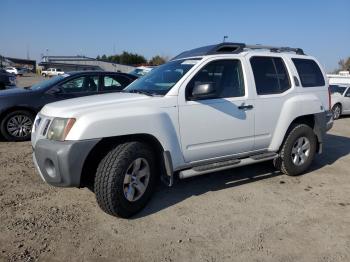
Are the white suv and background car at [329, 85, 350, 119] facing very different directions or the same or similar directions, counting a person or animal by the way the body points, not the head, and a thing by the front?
same or similar directions

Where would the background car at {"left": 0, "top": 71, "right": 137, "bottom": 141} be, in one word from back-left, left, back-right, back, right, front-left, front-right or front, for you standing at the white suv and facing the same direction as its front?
right

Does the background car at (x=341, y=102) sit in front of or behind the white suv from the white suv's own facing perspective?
behind

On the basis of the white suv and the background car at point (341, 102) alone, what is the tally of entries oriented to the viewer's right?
0

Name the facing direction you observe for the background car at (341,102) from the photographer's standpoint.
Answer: facing the viewer and to the left of the viewer

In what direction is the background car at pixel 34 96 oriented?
to the viewer's left

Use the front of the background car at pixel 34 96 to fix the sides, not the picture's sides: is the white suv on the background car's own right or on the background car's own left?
on the background car's own left

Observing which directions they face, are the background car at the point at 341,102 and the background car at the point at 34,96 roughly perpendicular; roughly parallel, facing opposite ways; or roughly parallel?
roughly parallel

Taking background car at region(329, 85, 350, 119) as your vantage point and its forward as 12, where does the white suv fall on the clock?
The white suv is roughly at 11 o'clock from the background car.

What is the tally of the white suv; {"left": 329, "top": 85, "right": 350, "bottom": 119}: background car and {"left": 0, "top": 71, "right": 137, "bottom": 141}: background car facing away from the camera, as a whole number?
0

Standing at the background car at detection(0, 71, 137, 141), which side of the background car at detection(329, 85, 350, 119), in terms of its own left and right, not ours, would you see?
front

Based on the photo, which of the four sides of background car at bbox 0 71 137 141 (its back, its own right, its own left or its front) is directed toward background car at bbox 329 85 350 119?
back

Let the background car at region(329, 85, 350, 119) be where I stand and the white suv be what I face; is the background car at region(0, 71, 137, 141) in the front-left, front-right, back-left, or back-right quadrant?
front-right
